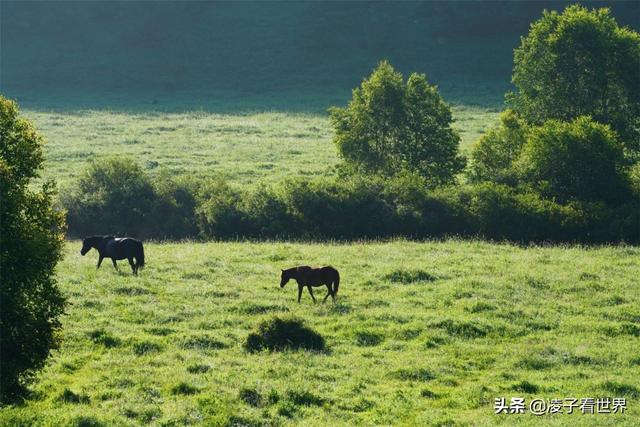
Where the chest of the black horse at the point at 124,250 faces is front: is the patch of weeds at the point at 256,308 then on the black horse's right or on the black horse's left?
on the black horse's left

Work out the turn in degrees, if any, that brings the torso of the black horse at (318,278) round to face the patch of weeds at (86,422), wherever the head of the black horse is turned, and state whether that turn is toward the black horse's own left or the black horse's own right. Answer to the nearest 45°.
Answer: approximately 45° to the black horse's own left

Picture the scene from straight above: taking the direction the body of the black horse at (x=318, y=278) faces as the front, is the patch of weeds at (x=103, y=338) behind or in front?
in front

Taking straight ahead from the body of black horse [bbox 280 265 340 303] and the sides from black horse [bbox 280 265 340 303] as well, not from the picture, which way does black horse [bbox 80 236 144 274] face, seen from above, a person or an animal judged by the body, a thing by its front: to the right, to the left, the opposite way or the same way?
the same way

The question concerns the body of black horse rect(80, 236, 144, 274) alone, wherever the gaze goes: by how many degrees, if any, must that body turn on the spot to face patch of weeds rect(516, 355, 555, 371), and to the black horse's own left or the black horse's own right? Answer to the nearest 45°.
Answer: approximately 135° to the black horse's own left

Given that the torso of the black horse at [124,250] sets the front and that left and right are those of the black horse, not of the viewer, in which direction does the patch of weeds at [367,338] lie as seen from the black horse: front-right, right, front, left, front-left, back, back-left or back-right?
back-left

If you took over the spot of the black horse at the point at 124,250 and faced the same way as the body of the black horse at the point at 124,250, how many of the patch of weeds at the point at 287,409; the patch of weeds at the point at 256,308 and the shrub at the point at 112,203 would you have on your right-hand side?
1

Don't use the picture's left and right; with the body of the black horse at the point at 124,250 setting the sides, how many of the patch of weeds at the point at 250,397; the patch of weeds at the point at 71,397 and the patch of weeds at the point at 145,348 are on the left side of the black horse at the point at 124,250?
3

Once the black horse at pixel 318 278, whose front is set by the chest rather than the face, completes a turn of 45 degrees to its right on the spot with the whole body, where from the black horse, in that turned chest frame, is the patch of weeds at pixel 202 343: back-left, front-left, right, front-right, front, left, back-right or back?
left

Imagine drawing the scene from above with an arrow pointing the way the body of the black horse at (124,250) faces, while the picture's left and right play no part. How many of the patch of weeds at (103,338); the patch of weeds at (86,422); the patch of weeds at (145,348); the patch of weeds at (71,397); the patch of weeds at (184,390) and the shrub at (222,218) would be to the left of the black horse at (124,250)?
5

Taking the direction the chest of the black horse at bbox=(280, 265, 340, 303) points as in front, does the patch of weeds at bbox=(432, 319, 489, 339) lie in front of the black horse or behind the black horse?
behind

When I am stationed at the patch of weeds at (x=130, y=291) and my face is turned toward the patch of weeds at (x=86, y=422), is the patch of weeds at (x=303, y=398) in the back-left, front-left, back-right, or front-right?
front-left

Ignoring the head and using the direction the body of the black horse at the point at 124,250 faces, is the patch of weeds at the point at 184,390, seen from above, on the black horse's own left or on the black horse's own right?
on the black horse's own left

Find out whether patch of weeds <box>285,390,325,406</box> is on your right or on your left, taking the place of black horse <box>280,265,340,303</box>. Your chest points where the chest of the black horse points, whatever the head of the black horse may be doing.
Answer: on your left

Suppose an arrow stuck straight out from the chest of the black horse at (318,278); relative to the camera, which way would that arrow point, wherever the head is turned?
to the viewer's left

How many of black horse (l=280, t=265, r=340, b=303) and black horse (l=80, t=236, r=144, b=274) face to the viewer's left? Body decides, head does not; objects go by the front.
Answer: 2

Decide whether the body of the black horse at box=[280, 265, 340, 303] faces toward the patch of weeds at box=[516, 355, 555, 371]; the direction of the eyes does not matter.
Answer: no

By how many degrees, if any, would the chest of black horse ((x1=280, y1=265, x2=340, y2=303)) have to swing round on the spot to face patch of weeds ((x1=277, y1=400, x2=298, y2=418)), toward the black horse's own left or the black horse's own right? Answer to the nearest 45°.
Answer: approximately 90° to the black horse's own left

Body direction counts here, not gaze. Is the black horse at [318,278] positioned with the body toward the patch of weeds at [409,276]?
no

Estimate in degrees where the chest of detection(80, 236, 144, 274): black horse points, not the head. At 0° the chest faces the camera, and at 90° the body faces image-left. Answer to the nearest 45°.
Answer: approximately 90°

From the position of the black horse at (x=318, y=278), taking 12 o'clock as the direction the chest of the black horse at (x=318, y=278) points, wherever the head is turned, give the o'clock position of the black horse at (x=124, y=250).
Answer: the black horse at (x=124, y=250) is roughly at 1 o'clock from the black horse at (x=318, y=278).
